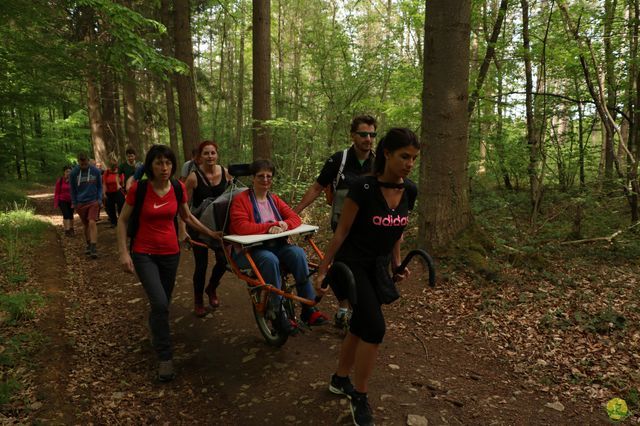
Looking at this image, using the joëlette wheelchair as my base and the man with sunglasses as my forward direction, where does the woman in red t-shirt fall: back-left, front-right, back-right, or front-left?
back-left

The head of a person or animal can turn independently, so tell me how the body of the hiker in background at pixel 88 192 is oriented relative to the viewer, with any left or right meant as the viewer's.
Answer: facing the viewer

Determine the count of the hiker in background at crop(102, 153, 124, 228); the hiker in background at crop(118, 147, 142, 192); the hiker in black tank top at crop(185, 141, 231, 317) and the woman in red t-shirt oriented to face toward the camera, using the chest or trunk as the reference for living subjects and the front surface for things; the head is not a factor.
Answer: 4

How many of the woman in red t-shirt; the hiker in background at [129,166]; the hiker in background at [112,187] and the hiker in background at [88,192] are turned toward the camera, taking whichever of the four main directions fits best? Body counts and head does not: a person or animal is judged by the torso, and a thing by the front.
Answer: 4

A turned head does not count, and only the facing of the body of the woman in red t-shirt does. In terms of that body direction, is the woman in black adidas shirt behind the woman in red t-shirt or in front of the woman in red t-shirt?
in front

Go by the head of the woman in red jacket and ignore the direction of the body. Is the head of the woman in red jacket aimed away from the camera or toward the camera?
toward the camera

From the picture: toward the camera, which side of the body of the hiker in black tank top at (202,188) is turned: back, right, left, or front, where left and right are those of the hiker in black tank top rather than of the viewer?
front

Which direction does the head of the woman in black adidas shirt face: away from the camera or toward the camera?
toward the camera

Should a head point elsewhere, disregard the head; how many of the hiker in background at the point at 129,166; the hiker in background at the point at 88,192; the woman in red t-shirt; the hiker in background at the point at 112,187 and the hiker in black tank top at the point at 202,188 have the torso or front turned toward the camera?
5

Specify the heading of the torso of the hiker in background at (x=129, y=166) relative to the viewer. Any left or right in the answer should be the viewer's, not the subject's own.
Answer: facing the viewer

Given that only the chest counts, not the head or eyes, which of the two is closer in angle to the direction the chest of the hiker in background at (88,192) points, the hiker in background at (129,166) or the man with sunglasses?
the man with sunglasses

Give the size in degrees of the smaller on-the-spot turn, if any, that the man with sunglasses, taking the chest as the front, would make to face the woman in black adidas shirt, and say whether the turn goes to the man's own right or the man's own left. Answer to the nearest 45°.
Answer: approximately 45° to the man's own right

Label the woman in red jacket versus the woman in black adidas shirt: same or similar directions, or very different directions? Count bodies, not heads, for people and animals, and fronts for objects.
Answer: same or similar directions

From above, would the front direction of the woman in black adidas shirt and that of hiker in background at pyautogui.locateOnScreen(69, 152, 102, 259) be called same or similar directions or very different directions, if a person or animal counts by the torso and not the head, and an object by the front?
same or similar directions
